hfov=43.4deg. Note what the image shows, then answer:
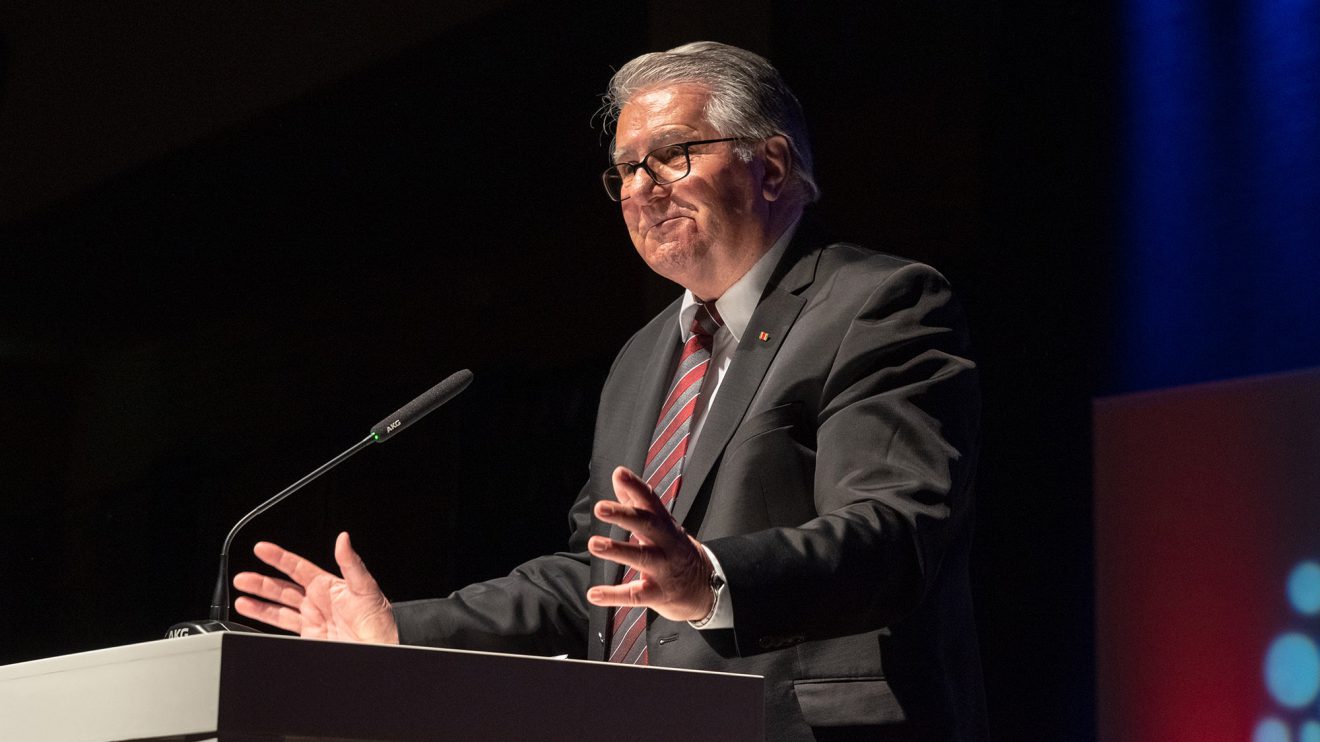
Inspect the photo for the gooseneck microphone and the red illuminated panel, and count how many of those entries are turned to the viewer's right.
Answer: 1

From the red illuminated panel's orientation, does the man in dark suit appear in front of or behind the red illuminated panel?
in front

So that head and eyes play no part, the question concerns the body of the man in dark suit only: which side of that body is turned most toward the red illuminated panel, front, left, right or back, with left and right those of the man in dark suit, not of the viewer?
back

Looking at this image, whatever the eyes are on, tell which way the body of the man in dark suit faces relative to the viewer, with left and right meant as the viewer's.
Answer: facing the viewer and to the left of the viewer

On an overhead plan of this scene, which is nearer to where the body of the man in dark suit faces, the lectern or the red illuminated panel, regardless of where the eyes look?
the lectern

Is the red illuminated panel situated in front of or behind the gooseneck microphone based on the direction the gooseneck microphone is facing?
in front

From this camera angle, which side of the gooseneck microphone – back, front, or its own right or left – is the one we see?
right

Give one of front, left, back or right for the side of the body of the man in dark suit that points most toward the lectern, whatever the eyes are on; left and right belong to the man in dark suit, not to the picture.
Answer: front
